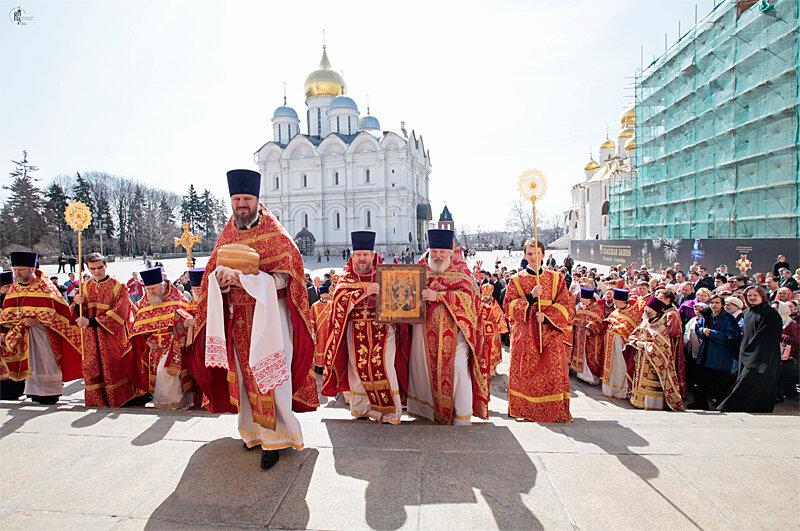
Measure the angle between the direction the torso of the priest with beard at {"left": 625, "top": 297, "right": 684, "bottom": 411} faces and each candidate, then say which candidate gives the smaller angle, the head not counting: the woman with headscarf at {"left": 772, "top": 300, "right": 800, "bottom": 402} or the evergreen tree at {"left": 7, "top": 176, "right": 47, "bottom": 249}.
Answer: the evergreen tree

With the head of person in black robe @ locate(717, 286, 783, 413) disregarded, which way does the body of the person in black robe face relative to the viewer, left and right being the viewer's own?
facing the viewer and to the left of the viewer

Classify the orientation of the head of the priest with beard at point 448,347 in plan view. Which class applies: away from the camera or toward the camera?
toward the camera

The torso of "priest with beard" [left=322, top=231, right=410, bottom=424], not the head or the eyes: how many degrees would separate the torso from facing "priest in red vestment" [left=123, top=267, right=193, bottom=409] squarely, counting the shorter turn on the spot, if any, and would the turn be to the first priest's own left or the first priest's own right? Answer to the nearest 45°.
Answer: approximately 135° to the first priest's own right

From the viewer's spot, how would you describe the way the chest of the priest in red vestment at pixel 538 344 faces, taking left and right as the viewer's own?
facing the viewer

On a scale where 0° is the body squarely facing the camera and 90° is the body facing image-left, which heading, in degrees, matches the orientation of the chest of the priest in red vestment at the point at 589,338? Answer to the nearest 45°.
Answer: approximately 45°

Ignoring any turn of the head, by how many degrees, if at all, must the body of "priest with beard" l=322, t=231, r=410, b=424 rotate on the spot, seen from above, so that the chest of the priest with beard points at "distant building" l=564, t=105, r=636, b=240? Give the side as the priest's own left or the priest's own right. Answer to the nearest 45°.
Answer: approximately 135° to the priest's own left

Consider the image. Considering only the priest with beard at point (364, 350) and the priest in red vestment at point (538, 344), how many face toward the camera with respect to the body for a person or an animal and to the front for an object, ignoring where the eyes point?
2

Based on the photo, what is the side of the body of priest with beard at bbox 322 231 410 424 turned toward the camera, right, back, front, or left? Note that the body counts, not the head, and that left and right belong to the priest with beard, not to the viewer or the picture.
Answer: front

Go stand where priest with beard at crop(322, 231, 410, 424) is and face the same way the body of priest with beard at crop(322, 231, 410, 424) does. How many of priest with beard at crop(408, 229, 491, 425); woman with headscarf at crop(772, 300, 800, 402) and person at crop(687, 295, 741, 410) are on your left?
3

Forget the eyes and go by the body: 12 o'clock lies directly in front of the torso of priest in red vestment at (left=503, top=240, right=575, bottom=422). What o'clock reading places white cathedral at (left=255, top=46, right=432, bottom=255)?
The white cathedral is roughly at 5 o'clock from the priest in red vestment.

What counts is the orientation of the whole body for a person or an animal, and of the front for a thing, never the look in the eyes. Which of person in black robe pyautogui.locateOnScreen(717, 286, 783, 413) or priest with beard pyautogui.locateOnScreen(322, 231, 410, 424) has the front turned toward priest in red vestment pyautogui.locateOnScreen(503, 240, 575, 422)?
the person in black robe

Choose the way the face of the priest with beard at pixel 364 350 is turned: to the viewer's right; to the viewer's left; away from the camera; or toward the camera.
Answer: toward the camera

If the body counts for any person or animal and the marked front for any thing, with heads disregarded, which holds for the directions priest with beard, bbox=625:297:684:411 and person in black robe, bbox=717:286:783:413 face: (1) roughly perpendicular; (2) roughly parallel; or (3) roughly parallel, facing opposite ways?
roughly parallel

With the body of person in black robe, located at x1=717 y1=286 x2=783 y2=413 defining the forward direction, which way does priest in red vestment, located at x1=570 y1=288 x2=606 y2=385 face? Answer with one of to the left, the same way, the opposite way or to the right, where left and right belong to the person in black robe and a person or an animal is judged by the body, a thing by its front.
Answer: the same way

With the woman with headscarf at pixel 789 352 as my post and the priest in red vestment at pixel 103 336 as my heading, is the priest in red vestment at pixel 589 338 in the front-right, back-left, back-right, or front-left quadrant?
front-right
